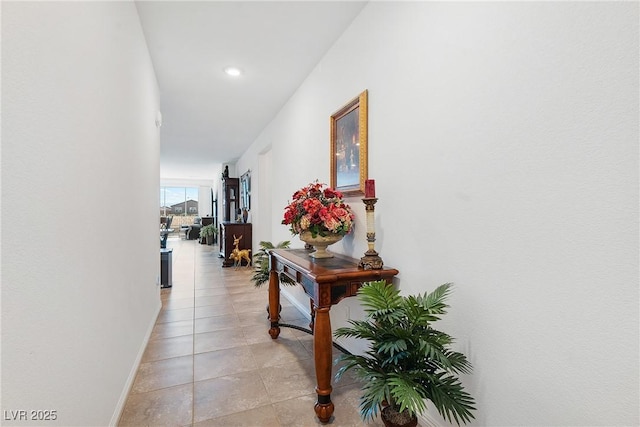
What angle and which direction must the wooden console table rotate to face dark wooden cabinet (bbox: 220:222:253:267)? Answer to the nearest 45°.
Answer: approximately 90° to its right

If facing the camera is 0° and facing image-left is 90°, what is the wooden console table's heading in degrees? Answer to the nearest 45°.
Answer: approximately 45°

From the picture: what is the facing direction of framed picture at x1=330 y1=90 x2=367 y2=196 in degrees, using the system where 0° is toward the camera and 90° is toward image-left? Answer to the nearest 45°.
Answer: approximately 45°
